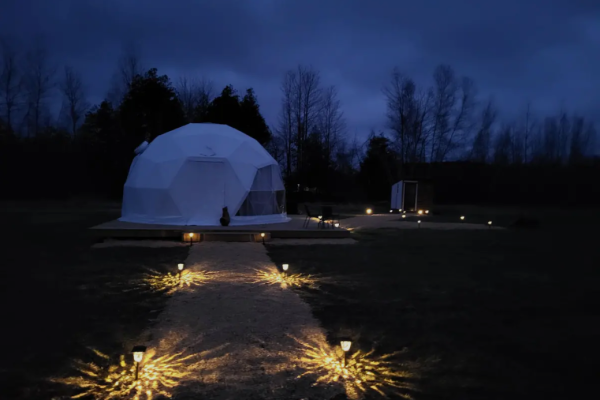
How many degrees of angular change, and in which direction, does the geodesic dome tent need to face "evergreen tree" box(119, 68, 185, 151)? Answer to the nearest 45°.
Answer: approximately 180°

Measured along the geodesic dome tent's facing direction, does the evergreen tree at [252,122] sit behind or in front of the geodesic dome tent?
behind

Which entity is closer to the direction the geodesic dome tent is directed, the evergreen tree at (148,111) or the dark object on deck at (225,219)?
the dark object on deck

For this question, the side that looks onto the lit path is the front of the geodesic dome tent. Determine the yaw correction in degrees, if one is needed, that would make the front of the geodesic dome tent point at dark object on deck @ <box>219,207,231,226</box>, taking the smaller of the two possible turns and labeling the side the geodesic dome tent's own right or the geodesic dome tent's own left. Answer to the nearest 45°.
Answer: approximately 45° to the geodesic dome tent's own left

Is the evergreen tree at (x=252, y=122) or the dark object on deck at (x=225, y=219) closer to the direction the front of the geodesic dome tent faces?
the dark object on deck

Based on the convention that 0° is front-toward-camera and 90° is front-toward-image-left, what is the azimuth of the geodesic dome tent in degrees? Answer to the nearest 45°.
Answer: approximately 0°
